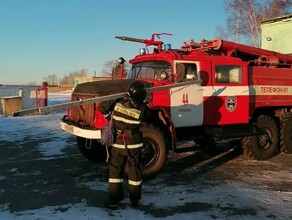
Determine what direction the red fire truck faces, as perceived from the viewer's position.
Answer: facing the viewer and to the left of the viewer

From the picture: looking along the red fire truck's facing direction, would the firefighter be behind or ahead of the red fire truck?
ahead
